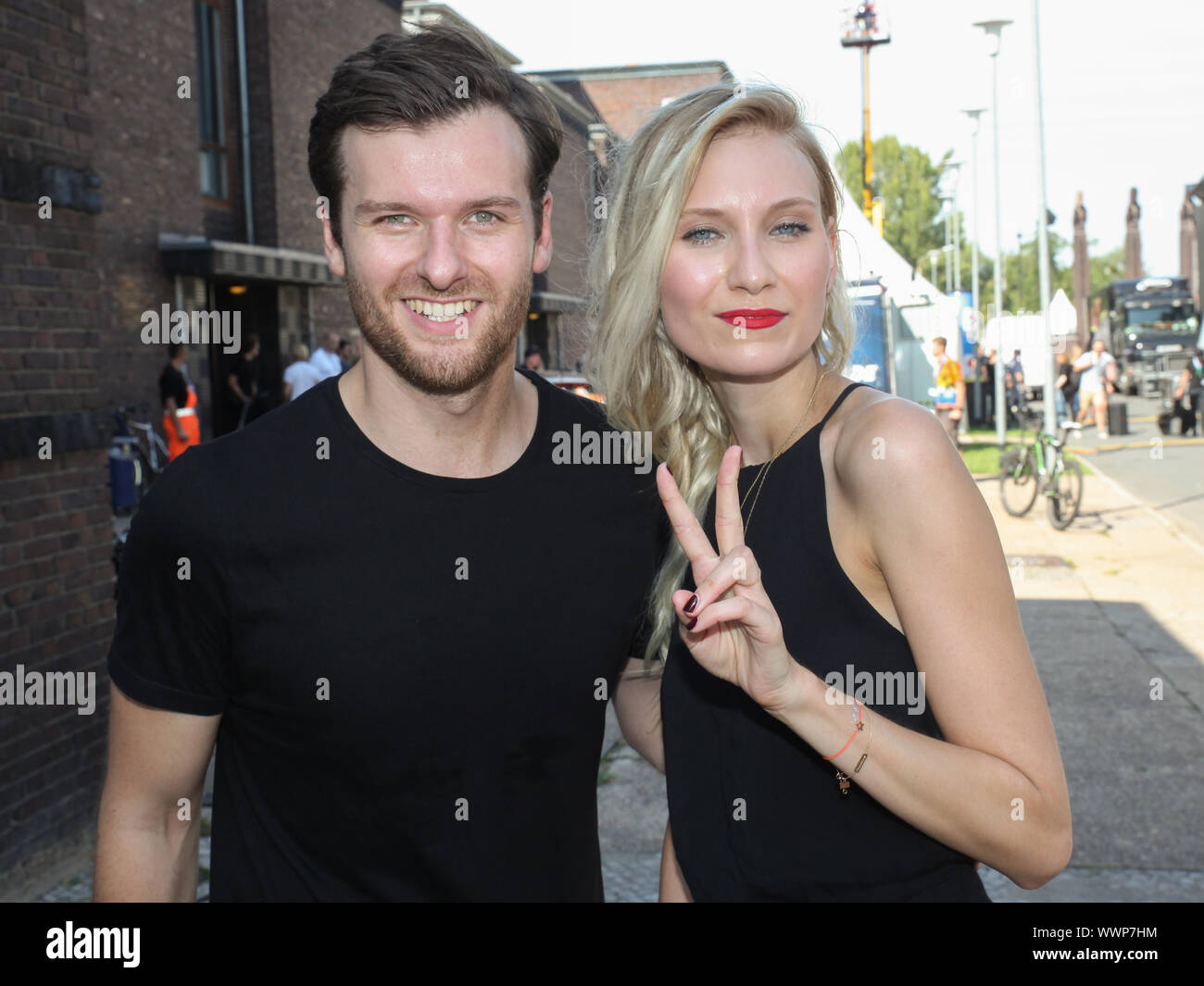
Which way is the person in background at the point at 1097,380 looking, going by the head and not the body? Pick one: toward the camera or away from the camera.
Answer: toward the camera

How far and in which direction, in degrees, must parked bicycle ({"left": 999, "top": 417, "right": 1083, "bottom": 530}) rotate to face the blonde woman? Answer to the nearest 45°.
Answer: approximately 45° to its right

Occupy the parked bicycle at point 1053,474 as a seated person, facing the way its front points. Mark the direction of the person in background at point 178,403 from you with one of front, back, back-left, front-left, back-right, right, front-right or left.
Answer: back-right

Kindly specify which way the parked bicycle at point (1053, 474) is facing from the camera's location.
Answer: facing the viewer and to the right of the viewer

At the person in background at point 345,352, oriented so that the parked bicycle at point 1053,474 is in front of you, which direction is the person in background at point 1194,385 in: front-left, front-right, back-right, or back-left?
front-left

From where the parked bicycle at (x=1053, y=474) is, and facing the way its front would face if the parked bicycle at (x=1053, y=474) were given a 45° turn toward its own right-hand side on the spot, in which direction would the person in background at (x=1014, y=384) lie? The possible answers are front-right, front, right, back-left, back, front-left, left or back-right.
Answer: back

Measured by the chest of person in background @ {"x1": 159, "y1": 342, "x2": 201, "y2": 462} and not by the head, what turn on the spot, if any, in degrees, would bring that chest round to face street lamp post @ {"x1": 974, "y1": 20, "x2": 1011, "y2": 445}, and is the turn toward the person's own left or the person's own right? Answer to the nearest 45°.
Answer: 0° — they already face it

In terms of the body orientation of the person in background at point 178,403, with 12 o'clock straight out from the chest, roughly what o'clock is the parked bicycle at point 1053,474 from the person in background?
The parked bicycle is roughly at 1 o'clock from the person in background.

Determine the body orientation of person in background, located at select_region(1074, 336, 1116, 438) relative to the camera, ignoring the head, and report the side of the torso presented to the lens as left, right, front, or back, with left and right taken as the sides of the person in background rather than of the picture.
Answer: front

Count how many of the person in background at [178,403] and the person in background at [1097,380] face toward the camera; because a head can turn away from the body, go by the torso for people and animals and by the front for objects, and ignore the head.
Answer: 1

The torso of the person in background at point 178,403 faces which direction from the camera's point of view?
to the viewer's right
